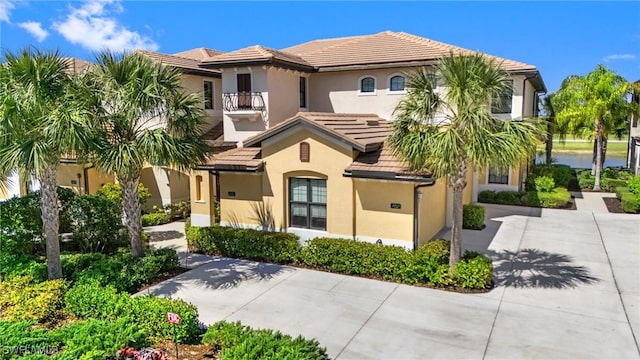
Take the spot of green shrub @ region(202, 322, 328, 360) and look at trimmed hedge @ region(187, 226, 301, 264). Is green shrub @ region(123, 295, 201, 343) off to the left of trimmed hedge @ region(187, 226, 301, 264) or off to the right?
left

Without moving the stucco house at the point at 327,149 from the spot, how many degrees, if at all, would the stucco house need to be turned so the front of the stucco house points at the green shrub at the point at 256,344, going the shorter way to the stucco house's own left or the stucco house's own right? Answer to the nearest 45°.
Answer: approximately 45° to the stucco house's own left

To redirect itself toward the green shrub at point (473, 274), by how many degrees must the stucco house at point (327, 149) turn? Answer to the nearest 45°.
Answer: approximately 90° to its left

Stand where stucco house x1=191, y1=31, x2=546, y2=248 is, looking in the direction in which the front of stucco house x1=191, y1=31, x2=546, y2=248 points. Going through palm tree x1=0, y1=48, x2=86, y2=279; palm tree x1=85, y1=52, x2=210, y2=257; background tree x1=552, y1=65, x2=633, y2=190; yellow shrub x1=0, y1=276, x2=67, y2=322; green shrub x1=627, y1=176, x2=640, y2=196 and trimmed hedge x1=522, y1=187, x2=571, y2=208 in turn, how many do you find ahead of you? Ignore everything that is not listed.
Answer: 3

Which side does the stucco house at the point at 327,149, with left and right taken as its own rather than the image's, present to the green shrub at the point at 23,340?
front

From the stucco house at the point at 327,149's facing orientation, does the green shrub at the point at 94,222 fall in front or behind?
in front

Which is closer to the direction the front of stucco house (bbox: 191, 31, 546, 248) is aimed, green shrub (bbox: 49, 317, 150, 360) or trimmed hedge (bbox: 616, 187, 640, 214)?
the green shrub

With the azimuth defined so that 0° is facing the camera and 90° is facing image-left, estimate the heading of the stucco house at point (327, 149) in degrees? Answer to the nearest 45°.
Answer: approximately 45°

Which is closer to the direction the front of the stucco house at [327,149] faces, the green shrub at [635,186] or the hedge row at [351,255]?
the hedge row
